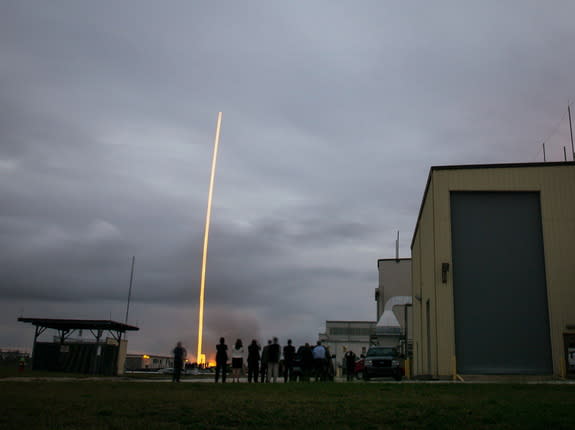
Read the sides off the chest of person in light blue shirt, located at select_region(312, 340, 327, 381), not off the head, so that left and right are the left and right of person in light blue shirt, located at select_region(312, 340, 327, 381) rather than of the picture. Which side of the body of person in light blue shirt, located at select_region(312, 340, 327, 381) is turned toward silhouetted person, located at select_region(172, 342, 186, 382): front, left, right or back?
left

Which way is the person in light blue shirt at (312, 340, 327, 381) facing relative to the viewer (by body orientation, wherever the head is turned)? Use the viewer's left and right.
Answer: facing away from the viewer

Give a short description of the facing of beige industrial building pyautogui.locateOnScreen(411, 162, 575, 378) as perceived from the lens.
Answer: facing the viewer

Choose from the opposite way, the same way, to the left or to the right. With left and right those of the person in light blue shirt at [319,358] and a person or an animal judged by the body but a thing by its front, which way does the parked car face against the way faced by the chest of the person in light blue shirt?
the opposite way

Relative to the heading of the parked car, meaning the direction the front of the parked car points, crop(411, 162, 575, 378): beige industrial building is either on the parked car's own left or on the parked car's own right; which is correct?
on the parked car's own left

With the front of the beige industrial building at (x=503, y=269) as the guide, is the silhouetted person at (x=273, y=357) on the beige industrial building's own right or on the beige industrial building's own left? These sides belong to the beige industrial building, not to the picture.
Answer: on the beige industrial building's own right

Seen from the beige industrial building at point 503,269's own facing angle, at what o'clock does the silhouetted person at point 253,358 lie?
The silhouetted person is roughly at 2 o'clock from the beige industrial building.

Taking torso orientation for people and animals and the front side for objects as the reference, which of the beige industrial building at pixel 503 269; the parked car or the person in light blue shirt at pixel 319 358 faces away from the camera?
the person in light blue shirt

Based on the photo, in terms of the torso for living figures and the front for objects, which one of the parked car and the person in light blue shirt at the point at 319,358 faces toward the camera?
the parked car

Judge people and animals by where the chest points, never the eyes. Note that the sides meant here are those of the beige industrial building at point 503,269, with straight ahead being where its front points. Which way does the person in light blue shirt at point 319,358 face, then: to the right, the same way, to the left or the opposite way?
the opposite way

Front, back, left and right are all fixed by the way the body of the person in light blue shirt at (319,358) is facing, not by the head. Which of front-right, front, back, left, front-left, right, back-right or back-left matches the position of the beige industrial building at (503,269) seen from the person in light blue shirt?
right

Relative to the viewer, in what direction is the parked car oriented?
toward the camera

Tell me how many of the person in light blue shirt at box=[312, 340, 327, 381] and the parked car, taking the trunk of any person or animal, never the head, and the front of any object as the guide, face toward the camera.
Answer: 1

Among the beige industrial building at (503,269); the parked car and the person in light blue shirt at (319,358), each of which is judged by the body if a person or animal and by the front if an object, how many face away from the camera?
1

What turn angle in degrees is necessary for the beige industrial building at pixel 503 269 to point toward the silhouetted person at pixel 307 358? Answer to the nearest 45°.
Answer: approximately 45° to its right
